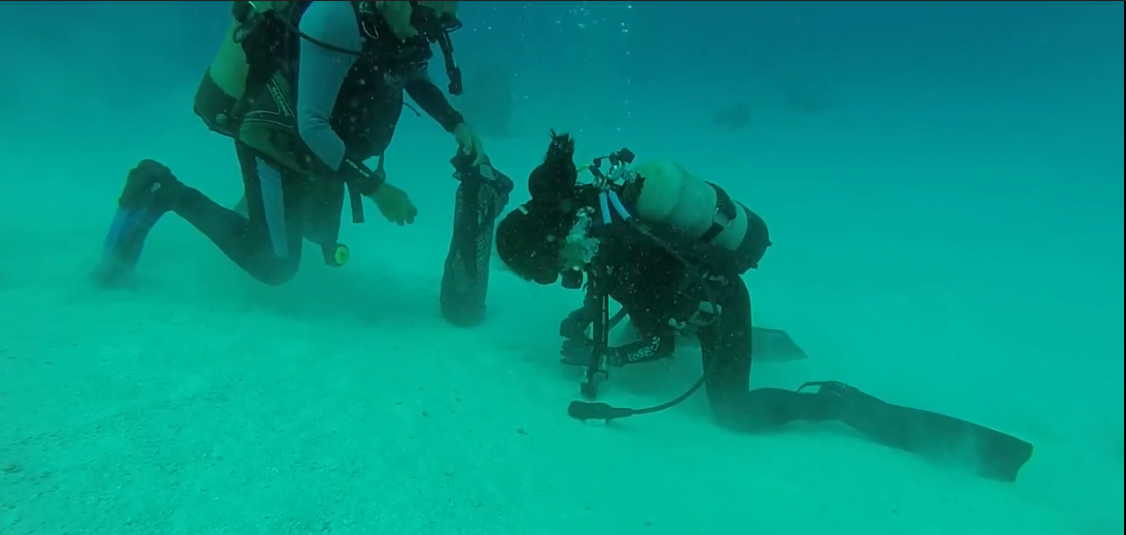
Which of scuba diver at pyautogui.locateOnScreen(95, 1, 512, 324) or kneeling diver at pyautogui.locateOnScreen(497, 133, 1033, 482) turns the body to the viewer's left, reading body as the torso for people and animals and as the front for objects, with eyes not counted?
the kneeling diver

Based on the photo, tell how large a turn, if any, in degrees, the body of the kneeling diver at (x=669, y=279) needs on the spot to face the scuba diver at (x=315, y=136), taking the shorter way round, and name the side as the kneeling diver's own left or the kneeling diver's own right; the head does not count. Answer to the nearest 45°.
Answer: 0° — they already face them

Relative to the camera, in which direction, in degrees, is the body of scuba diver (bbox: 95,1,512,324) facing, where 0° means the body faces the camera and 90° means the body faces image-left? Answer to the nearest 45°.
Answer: approximately 270°

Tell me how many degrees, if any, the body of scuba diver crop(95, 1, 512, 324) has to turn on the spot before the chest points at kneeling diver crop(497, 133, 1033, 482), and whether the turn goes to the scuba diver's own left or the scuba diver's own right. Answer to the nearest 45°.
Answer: approximately 45° to the scuba diver's own right

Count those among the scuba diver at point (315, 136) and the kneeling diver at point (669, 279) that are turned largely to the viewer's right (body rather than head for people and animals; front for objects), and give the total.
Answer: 1

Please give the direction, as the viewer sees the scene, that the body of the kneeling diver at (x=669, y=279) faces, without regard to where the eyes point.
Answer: to the viewer's left
